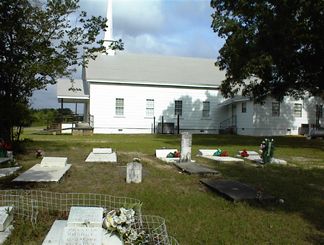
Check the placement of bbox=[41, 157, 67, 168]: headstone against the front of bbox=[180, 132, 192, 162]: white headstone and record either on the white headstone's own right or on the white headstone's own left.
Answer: on the white headstone's own right

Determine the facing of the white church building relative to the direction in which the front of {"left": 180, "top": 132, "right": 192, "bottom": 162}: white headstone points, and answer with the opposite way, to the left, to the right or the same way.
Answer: to the right

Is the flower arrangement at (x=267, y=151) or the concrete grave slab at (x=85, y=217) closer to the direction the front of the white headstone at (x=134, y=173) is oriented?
the concrete grave slab

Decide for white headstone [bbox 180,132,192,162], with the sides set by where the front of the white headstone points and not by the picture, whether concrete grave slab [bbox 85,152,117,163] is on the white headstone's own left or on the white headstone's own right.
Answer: on the white headstone's own right

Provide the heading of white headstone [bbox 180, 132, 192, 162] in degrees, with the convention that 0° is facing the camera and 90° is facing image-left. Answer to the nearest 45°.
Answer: approximately 0°

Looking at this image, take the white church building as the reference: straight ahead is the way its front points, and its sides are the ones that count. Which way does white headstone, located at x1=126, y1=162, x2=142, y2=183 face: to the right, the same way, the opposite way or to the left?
to the left

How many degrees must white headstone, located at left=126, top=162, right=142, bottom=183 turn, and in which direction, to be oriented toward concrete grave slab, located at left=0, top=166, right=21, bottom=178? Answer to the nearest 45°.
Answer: approximately 90° to its right

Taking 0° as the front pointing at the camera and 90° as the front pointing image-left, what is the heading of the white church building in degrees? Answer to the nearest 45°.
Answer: approximately 90°

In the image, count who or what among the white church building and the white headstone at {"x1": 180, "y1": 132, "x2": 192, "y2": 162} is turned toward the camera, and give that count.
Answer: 1

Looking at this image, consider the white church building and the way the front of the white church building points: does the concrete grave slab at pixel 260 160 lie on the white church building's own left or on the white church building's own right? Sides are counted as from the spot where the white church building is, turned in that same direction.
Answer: on the white church building's own left

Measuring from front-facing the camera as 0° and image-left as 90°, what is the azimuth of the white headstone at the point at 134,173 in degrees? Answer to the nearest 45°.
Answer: approximately 0°

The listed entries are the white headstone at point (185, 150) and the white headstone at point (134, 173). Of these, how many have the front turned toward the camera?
2
